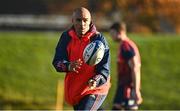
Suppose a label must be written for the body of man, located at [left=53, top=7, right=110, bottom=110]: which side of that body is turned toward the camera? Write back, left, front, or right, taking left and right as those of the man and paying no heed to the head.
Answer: front

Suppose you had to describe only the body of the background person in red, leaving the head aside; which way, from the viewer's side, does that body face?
to the viewer's left

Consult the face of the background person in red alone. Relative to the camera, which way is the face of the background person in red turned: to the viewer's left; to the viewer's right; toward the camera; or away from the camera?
to the viewer's left
